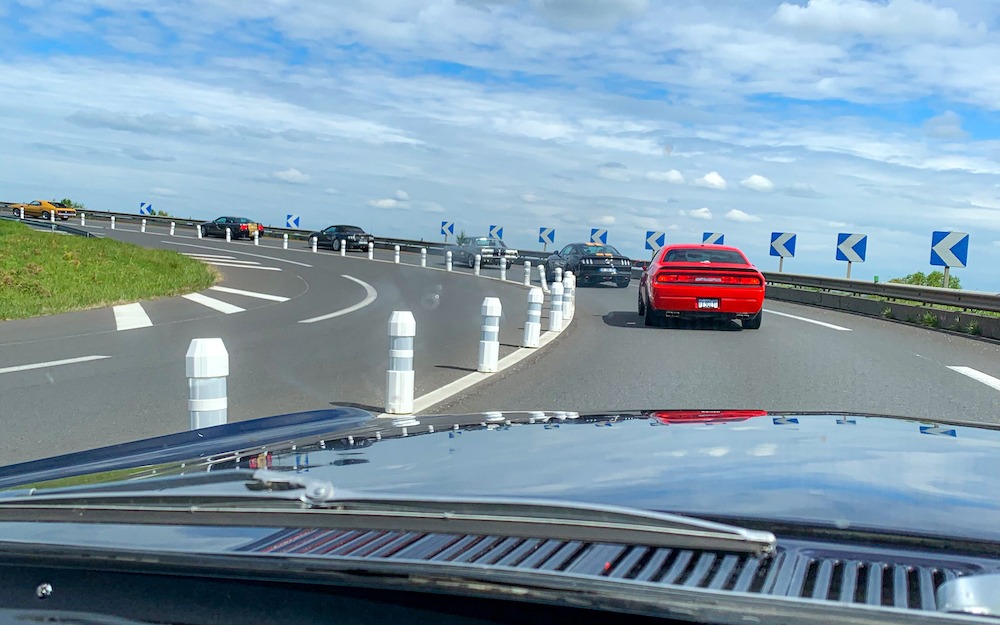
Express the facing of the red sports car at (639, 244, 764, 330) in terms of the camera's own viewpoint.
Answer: facing away from the viewer

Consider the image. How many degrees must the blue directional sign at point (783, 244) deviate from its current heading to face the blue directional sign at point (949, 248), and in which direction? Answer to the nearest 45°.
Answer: approximately 45° to its left

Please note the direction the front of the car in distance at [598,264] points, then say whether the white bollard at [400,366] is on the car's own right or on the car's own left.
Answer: on the car's own left

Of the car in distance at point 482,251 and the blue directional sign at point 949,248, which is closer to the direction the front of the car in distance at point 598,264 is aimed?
the car in distance

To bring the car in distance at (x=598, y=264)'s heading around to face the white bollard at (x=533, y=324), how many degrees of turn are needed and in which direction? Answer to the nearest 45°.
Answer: approximately 135° to its left

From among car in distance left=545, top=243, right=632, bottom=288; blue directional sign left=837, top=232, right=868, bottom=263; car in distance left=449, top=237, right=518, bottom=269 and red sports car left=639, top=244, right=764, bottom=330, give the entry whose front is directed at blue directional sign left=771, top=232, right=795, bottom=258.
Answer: the red sports car

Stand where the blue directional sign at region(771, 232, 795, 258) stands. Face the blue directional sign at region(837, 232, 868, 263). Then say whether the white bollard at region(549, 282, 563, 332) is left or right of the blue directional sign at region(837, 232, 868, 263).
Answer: right

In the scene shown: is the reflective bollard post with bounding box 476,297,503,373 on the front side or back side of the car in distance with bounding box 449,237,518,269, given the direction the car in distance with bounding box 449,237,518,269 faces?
on the back side

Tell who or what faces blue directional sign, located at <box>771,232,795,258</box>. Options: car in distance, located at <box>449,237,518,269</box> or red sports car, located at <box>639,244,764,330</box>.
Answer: the red sports car

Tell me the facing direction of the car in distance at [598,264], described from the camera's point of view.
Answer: facing away from the viewer and to the left of the viewer
